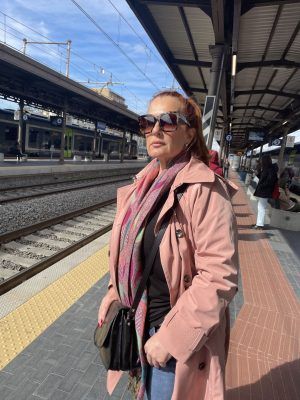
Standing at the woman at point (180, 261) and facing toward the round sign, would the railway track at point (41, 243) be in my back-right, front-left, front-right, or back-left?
front-left

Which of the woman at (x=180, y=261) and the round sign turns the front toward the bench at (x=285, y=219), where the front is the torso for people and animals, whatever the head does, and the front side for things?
the round sign

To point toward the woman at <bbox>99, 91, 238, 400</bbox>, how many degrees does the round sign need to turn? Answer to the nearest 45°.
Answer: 0° — it already faces them

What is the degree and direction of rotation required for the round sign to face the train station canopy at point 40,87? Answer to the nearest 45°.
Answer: approximately 90° to its right

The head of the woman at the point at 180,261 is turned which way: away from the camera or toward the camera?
toward the camera

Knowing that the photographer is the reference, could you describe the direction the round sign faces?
facing the viewer

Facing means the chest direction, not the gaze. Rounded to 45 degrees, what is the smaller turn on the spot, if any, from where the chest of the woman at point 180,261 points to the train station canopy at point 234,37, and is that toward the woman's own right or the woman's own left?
approximately 135° to the woman's own right

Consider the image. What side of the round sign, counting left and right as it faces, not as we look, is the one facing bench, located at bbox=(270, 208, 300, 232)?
front

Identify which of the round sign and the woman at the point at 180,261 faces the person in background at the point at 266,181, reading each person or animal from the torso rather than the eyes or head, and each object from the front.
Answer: the round sign

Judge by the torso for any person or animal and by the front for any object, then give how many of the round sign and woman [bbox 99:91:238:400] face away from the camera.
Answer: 0

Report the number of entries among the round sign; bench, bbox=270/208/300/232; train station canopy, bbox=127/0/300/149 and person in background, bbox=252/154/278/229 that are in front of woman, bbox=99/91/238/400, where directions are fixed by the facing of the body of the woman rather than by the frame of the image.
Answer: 0

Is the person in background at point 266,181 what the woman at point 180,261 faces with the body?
no

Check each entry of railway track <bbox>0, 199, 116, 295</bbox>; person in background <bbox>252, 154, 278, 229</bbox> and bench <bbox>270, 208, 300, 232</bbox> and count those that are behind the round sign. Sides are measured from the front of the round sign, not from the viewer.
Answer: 0

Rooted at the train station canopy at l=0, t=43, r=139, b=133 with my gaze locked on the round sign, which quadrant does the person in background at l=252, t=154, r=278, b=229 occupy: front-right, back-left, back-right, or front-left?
front-right

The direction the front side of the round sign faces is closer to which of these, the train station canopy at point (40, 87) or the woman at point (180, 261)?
the woman

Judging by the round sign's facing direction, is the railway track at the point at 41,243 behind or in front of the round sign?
in front

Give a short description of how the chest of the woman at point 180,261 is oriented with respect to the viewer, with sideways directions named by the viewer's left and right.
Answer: facing the viewer and to the left of the viewer
